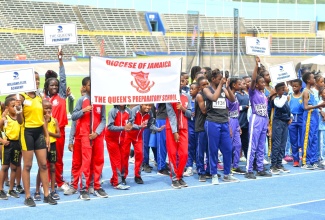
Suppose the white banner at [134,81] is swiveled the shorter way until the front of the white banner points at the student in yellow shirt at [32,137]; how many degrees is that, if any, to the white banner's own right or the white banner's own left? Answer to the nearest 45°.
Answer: approximately 45° to the white banner's own right

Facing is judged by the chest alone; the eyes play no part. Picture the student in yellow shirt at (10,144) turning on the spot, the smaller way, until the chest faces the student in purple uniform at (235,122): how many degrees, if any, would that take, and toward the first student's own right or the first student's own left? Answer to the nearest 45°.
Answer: approximately 45° to the first student's own left

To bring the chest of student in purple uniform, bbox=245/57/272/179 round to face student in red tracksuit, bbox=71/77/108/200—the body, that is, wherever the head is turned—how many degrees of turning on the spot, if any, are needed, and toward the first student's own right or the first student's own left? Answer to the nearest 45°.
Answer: approximately 90° to the first student's own right

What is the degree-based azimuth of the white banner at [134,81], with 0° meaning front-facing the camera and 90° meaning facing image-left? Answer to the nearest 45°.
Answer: approximately 0°

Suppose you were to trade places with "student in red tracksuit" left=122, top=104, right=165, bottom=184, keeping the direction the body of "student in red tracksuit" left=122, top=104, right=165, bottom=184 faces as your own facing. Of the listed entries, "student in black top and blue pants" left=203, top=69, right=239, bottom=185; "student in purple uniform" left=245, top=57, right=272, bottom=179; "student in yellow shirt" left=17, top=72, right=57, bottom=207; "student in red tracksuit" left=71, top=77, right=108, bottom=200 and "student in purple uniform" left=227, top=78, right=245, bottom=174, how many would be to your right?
2

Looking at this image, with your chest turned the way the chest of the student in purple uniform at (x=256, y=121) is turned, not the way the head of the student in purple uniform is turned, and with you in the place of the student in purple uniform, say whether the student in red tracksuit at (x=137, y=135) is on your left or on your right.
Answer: on your right
